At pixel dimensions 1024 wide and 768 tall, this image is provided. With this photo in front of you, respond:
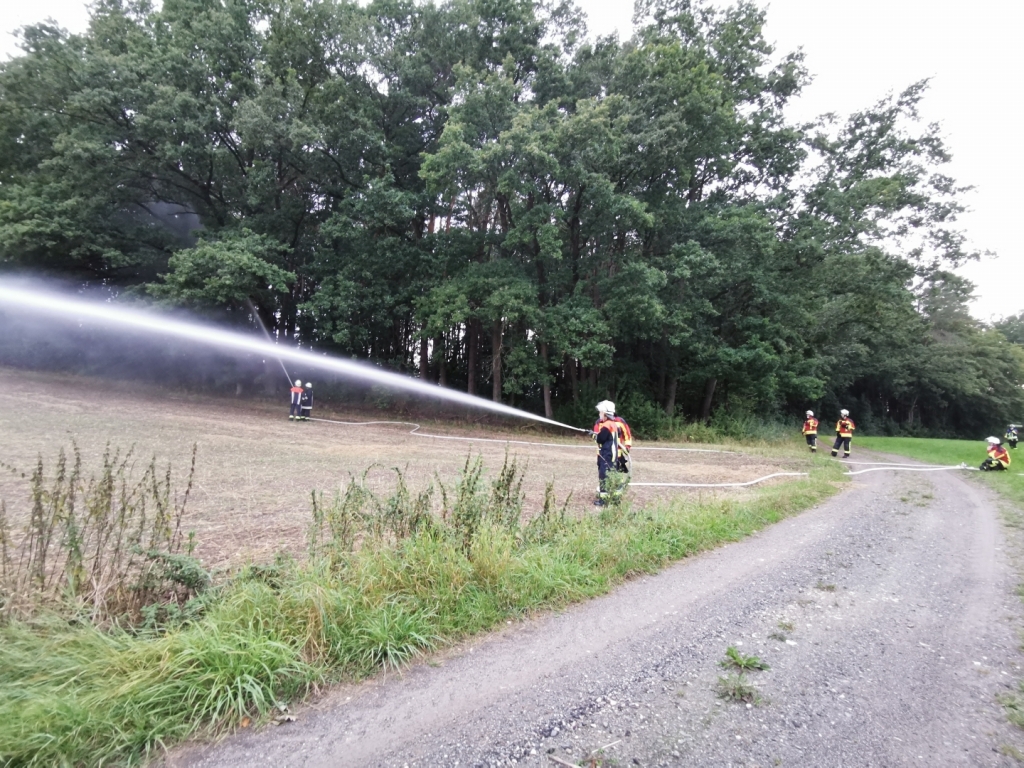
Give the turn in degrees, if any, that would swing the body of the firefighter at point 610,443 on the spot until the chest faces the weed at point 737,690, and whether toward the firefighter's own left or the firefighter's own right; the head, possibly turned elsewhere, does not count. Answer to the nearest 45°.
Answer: approximately 90° to the firefighter's own left

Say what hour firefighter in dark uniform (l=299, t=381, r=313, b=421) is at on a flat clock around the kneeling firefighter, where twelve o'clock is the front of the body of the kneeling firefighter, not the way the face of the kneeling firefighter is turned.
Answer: The firefighter in dark uniform is roughly at 11 o'clock from the kneeling firefighter.

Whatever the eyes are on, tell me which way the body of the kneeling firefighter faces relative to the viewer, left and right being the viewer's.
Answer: facing to the left of the viewer

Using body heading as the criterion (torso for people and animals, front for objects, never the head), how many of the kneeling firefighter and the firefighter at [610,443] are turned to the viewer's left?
2

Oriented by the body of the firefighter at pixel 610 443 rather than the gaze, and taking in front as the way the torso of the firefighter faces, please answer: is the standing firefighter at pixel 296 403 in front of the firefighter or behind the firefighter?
in front

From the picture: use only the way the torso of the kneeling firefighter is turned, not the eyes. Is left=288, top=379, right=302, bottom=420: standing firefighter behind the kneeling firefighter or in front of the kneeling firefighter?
in front

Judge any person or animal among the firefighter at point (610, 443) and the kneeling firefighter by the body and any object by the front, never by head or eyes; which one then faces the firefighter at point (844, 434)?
the kneeling firefighter

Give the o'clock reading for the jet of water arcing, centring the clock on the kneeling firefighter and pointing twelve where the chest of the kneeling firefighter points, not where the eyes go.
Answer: The jet of water arcing is roughly at 11 o'clock from the kneeling firefighter.

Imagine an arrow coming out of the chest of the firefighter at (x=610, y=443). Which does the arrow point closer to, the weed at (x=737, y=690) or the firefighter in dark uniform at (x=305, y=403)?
the firefighter in dark uniform

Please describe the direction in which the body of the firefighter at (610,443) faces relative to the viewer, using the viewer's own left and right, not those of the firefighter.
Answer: facing to the left of the viewer
